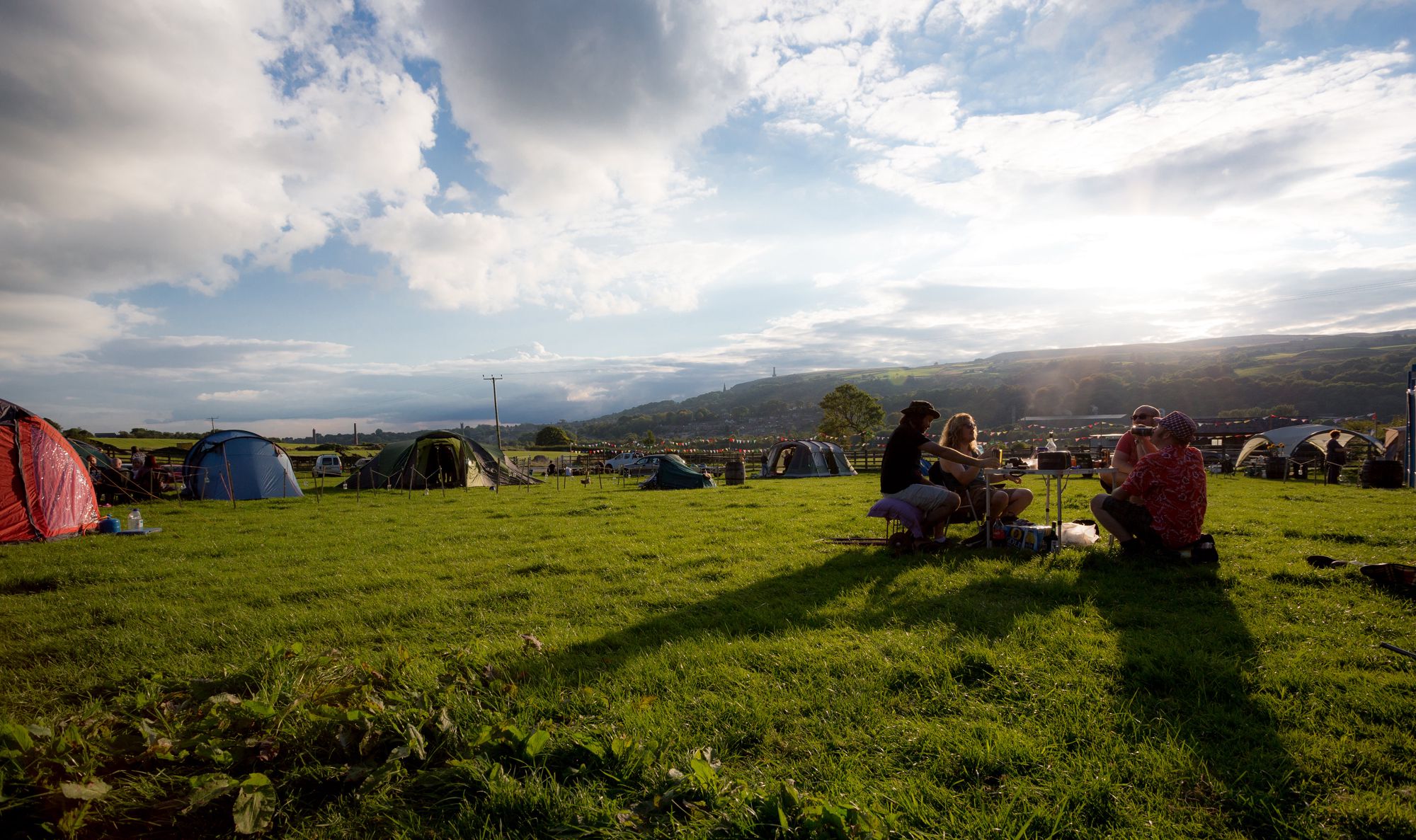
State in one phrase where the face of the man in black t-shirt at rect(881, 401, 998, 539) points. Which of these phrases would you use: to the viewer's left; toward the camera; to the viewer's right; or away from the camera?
to the viewer's right

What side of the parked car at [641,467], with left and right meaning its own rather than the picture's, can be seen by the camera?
left

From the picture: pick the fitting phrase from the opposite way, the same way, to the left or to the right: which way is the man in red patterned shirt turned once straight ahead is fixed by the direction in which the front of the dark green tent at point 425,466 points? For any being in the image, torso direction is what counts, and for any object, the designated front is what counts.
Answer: the opposite way

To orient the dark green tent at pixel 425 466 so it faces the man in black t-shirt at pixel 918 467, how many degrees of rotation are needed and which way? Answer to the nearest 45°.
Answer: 0° — it already faces them

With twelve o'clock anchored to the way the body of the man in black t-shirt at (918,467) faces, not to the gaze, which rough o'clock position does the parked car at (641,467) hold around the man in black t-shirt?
The parked car is roughly at 8 o'clock from the man in black t-shirt.

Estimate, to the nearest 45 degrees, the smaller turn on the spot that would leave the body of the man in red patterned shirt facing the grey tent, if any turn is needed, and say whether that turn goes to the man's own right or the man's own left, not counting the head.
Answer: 0° — they already face it

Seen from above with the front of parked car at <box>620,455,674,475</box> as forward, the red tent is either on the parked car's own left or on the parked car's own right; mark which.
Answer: on the parked car's own left

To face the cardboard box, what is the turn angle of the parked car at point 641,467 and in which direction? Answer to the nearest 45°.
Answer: approximately 90° to its left

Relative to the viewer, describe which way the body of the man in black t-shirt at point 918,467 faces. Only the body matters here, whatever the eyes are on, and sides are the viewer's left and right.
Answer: facing to the right of the viewer
